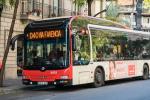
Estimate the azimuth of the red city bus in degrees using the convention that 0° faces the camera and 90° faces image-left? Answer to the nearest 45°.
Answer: approximately 45°
